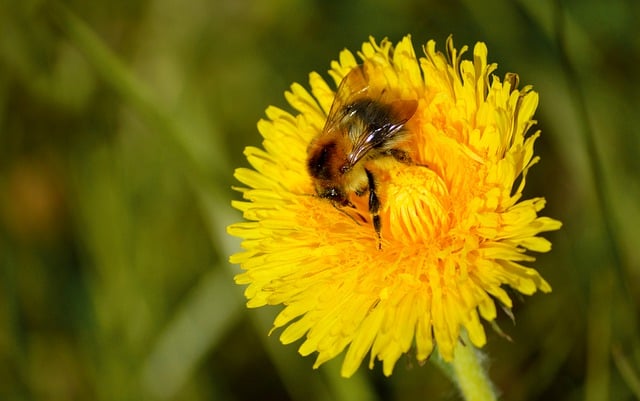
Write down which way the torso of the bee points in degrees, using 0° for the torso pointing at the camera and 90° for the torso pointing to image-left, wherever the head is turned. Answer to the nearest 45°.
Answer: approximately 45°

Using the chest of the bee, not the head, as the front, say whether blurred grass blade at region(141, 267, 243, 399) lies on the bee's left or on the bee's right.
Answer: on the bee's right
